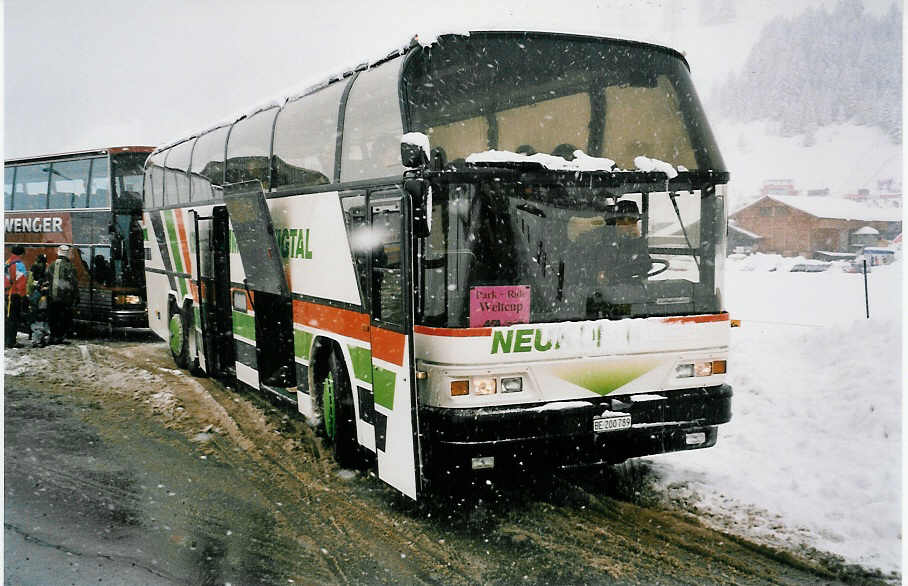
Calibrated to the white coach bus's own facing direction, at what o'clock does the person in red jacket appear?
The person in red jacket is roughly at 6 o'clock from the white coach bus.

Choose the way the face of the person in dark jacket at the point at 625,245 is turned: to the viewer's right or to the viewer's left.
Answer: to the viewer's right

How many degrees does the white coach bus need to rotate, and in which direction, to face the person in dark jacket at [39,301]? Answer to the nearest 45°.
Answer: approximately 180°

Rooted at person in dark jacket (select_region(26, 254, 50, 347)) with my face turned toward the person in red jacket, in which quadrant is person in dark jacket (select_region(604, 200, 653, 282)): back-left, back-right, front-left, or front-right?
back-left

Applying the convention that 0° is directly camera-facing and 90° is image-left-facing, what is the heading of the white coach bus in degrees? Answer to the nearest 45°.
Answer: approximately 315°

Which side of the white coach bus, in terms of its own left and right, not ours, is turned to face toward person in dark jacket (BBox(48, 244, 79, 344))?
back
